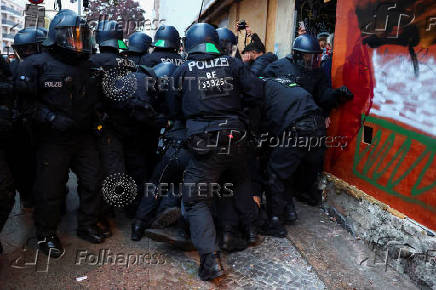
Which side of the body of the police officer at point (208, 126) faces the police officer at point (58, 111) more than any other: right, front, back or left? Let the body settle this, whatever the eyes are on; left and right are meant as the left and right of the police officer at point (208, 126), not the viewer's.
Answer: left

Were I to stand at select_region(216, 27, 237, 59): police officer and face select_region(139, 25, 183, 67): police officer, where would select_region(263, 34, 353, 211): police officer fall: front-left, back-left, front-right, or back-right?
back-left

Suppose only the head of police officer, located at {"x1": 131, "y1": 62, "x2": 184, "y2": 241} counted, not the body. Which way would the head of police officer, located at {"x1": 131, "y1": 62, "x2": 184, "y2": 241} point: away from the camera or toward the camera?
away from the camera

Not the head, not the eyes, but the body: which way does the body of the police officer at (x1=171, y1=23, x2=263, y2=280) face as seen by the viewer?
away from the camera

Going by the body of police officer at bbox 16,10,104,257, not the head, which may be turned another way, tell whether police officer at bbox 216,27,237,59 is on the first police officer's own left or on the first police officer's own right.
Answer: on the first police officer's own left

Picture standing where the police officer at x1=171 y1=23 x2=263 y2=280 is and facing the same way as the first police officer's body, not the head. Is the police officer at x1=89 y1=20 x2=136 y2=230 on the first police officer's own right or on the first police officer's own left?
on the first police officer's own left

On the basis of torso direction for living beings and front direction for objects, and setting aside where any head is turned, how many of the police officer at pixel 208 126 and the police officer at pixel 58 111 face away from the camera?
1
